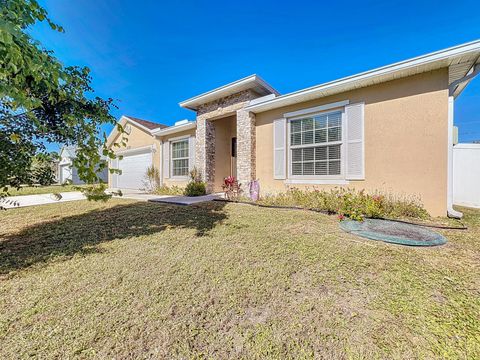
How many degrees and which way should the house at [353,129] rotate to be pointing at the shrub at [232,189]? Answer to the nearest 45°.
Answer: approximately 45° to its right

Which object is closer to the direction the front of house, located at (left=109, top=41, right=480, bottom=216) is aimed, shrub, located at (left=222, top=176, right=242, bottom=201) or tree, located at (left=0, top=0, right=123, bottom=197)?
the tree

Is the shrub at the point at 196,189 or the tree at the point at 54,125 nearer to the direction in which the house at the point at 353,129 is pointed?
the tree

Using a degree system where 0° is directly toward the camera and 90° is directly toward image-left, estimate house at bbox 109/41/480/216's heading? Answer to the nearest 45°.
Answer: approximately 45°

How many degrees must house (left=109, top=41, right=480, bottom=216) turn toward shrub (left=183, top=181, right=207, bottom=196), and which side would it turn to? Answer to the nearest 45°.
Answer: approximately 45° to its right

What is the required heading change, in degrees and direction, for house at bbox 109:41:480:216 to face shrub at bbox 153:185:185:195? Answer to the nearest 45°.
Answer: approximately 45° to its right
